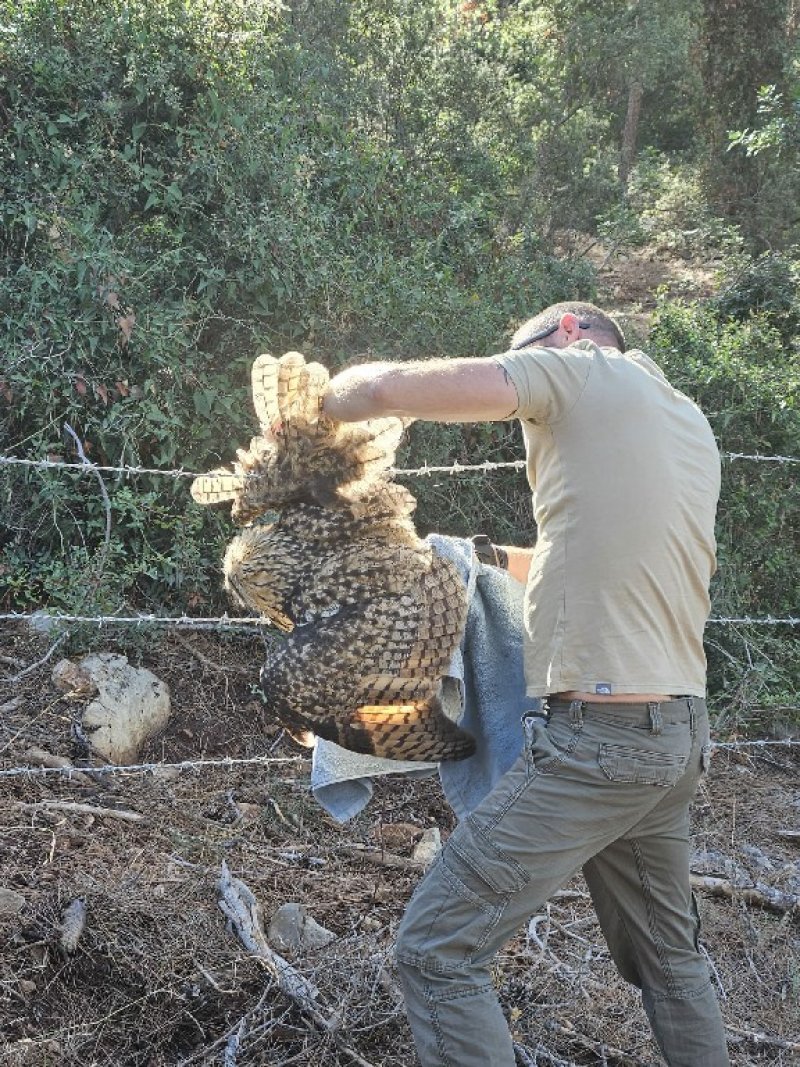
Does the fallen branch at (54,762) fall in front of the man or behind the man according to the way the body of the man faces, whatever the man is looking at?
in front

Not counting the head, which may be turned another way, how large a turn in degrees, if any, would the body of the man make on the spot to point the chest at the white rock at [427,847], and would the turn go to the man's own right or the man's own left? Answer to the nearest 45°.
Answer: approximately 45° to the man's own right

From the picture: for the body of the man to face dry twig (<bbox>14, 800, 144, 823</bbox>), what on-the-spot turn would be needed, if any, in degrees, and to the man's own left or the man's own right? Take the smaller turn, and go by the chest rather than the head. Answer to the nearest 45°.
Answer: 0° — they already face it

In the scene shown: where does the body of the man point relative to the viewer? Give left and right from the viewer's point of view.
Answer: facing away from the viewer and to the left of the viewer

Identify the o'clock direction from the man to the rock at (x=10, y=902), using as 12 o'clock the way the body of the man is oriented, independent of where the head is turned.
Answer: The rock is roughly at 11 o'clock from the man.

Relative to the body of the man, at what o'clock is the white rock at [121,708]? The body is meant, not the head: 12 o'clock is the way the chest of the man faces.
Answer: The white rock is roughly at 12 o'clock from the man.
